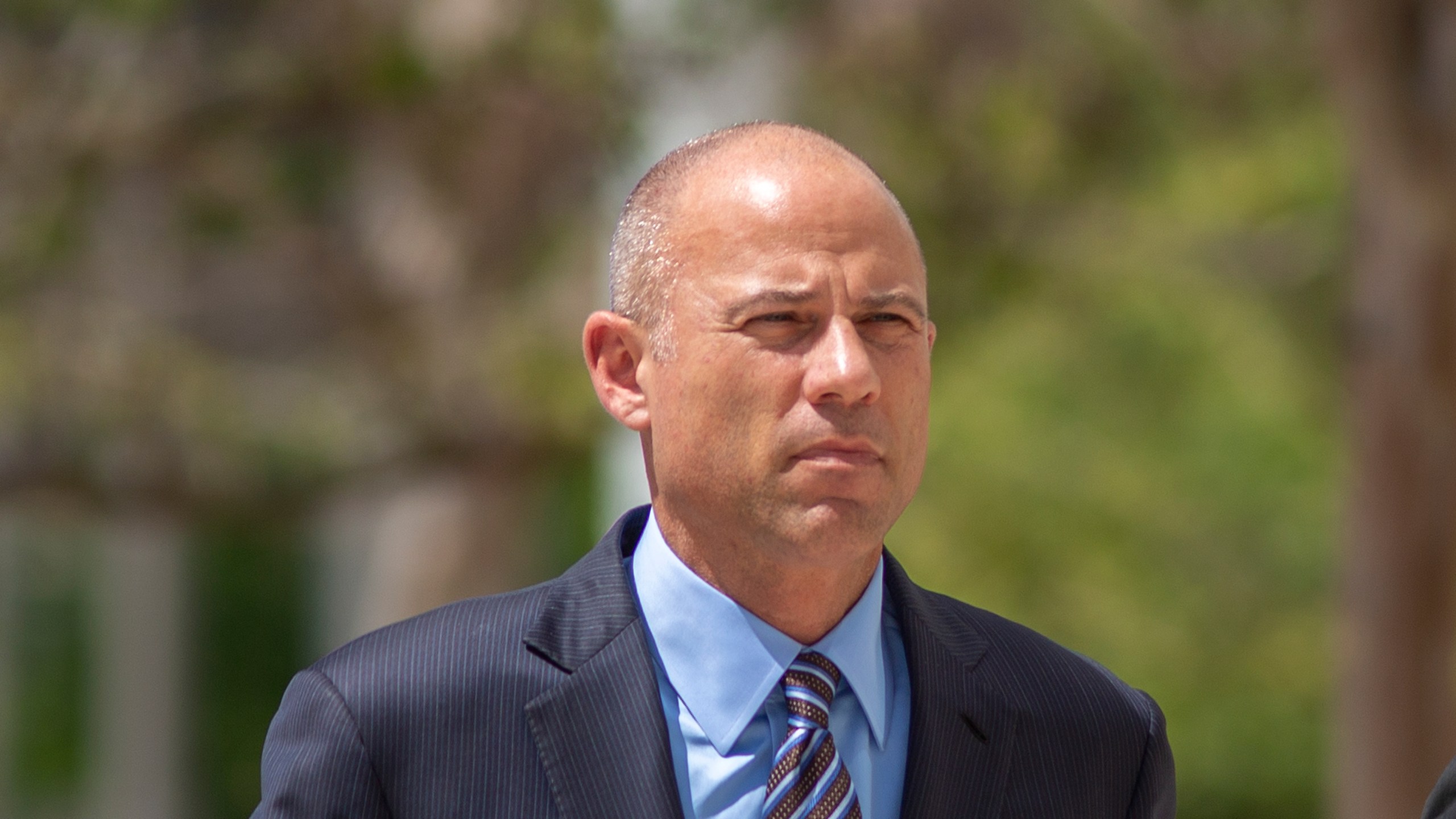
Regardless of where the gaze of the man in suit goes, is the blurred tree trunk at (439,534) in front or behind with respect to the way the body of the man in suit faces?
behind

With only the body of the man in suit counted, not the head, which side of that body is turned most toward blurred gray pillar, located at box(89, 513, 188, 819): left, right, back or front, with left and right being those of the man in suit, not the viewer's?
back

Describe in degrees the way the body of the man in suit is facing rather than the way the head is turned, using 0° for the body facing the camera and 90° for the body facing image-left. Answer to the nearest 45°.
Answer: approximately 315°
